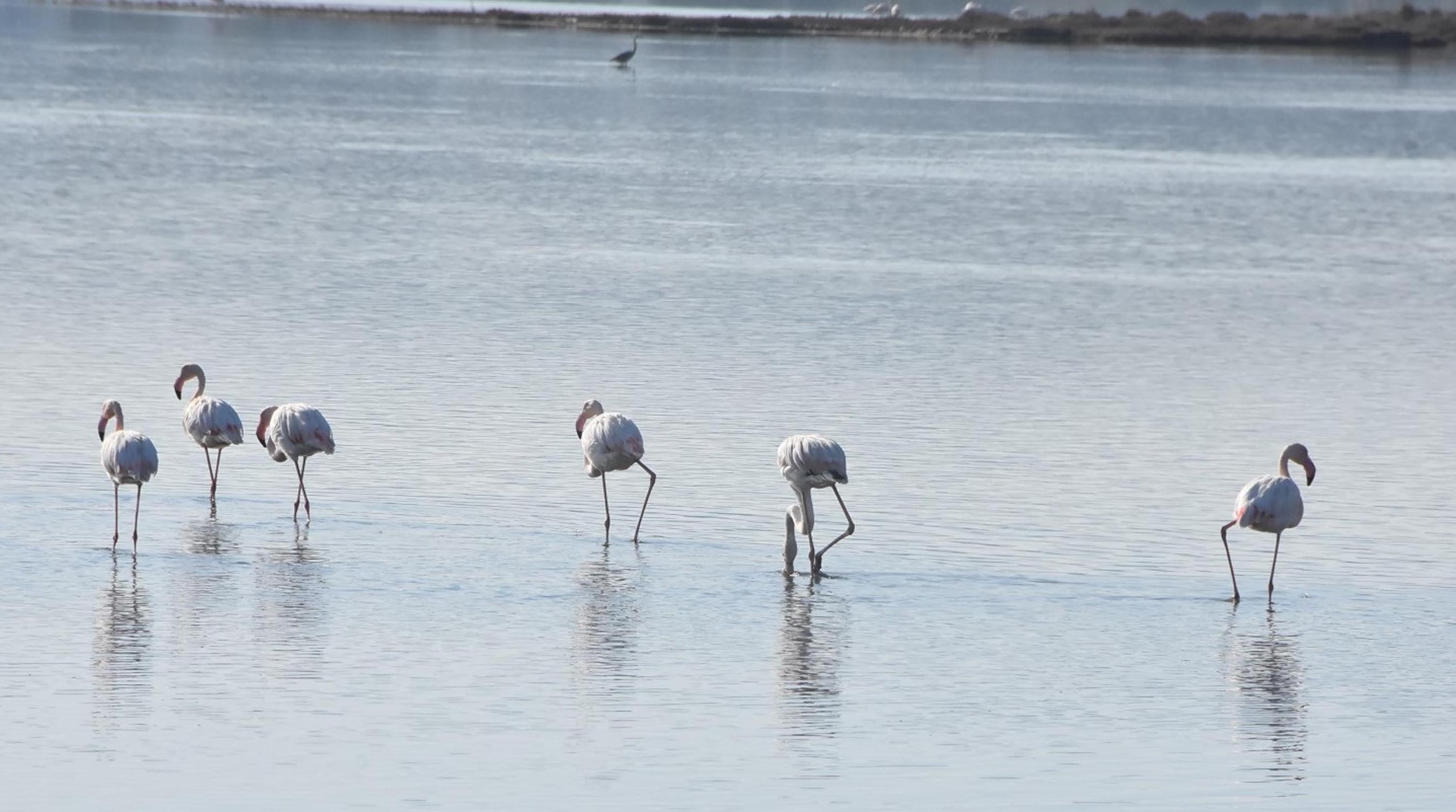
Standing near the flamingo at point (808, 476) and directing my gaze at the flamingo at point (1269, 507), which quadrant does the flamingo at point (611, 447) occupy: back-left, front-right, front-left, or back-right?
back-left

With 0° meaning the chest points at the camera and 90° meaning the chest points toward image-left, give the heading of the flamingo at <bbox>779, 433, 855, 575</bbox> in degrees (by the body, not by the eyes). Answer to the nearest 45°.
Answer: approximately 90°

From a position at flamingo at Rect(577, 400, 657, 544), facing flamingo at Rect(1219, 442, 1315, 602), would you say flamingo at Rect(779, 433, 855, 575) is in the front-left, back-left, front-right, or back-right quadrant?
front-right

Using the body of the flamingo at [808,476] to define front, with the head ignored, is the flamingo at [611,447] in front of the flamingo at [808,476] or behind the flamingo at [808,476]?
in front

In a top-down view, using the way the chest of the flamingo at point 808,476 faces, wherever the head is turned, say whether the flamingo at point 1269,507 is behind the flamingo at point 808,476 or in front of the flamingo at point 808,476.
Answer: behind
